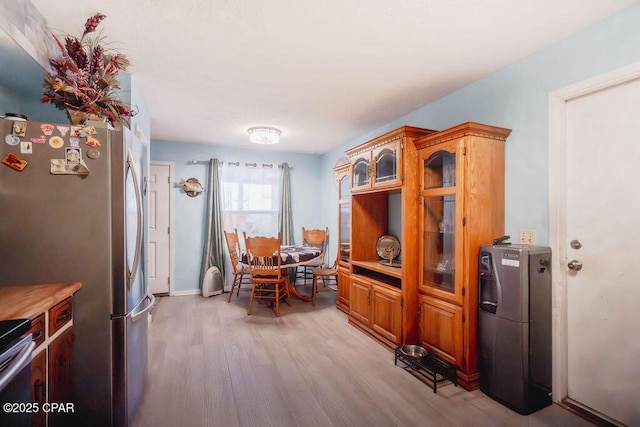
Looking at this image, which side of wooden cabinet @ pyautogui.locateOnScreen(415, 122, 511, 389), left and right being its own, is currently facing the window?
right

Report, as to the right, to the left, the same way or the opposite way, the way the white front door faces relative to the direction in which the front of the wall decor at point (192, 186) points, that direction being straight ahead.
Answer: to the right

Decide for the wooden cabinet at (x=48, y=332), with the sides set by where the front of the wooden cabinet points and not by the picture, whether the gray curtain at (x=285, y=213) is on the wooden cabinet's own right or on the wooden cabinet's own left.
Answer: on the wooden cabinet's own left

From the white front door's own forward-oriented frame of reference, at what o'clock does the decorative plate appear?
The decorative plate is roughly at 2 o'clock from the white front door.

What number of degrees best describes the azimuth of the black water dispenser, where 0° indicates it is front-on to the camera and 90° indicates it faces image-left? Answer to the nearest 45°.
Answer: approximately 45°

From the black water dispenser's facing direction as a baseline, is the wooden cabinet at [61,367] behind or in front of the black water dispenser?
in front

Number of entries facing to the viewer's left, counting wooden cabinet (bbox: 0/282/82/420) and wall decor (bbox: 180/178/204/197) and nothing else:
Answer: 0

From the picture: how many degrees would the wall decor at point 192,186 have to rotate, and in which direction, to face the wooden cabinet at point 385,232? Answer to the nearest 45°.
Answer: approximately 45° to its left

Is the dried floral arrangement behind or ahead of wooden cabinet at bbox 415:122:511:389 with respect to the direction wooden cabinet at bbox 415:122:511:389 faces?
ahead

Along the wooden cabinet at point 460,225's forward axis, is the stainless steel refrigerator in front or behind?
in front

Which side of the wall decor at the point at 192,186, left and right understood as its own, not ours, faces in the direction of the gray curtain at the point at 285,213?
left
